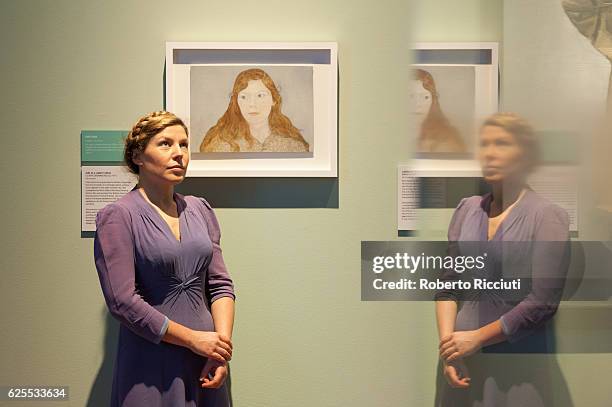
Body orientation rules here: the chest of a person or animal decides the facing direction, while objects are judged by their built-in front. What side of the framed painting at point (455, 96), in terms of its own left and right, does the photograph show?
front

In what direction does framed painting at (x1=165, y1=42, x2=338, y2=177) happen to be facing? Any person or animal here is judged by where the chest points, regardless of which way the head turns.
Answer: toward the camera

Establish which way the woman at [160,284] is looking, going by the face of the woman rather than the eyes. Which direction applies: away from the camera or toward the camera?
toward the camera

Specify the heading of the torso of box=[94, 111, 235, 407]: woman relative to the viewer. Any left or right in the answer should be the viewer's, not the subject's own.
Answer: facing the viewer and to the right of the viewer
